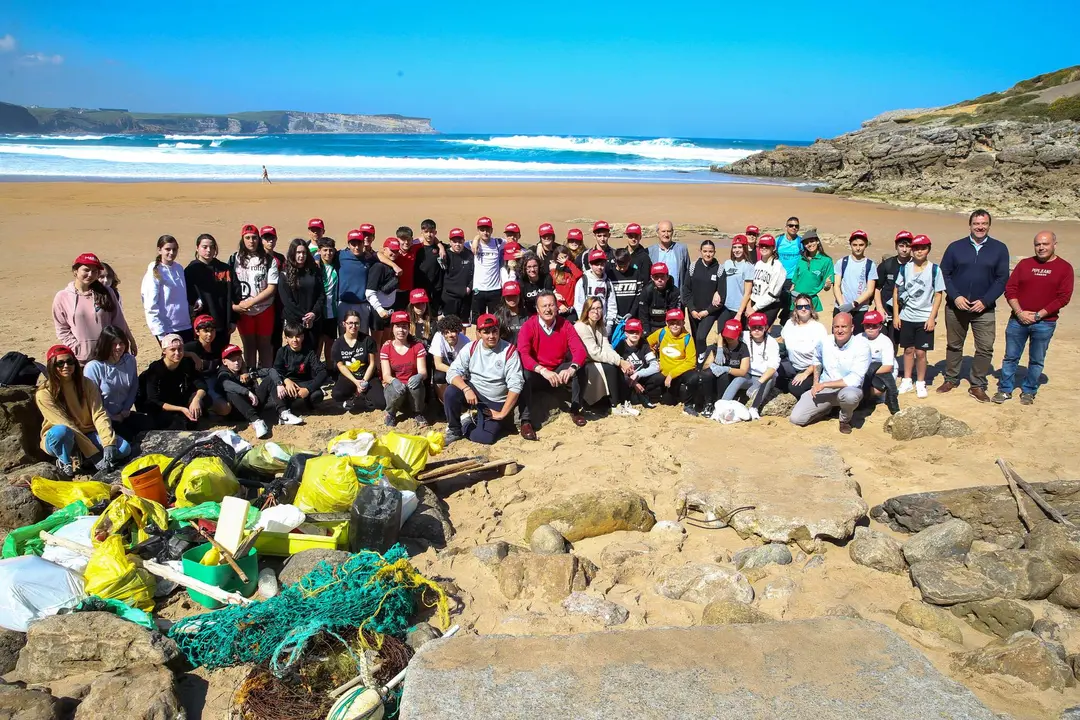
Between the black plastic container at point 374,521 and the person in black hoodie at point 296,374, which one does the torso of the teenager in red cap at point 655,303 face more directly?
the black plastic container

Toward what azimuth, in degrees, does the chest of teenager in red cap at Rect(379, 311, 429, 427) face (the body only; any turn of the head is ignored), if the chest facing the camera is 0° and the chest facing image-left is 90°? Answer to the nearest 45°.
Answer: approximately 0°

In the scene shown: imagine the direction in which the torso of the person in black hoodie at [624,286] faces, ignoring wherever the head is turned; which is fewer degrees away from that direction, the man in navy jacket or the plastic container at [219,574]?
the plastic container

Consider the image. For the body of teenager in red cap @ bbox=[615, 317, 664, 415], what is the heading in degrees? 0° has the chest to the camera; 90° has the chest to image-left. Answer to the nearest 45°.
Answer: approximately 0°
